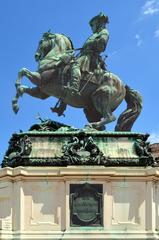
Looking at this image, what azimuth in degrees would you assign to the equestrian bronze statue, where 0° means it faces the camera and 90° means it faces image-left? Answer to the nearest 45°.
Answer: approximately 90°
